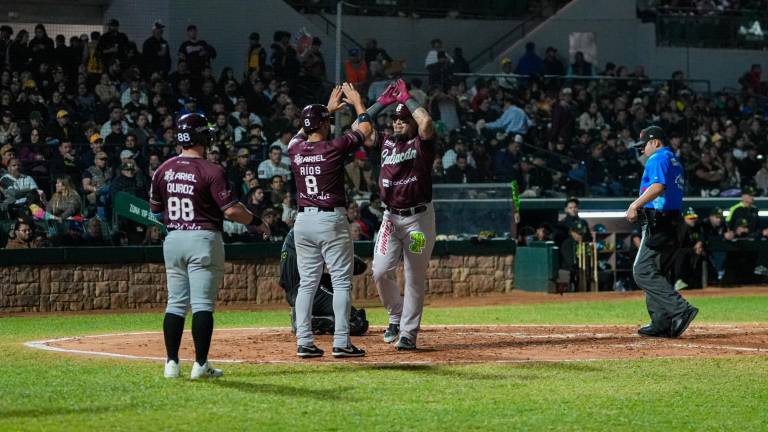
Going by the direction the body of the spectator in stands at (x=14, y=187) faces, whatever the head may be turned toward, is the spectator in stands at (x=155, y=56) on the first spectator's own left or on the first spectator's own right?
on the first spectator's own left

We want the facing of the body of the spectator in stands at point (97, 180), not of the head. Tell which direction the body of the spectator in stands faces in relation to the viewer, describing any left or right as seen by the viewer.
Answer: facing the viewer and to the right of the viewer

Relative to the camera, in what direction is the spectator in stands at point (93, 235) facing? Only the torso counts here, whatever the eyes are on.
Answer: toward the camera

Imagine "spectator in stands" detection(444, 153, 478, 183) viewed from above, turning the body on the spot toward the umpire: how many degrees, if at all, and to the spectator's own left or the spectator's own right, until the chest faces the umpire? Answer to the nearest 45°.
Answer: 0° — they already face them

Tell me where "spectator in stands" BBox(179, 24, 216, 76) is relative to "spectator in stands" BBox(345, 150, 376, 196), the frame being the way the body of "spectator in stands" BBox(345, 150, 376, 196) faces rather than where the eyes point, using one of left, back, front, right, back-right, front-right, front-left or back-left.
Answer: back-right

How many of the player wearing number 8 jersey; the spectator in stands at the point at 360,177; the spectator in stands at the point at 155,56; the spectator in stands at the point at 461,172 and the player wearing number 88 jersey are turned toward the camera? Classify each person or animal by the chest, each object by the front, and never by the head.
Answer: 3

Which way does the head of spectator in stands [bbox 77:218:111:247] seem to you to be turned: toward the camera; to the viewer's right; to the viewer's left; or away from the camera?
toward the camera

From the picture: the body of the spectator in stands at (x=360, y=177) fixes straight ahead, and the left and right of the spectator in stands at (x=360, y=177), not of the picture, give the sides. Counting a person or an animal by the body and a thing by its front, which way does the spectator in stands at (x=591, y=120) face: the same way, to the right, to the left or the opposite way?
the same way

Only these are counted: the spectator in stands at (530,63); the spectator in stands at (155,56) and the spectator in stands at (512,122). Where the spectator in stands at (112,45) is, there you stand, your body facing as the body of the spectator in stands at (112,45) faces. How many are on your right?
0

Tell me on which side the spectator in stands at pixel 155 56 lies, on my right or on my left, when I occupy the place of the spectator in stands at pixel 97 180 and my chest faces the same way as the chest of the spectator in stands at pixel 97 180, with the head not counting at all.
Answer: on my left

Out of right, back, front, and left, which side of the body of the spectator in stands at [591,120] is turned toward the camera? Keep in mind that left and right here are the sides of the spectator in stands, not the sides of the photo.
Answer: front

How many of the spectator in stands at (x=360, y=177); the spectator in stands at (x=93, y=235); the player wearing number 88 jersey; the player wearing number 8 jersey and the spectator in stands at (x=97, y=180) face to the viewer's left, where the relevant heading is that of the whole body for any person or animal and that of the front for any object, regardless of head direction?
0

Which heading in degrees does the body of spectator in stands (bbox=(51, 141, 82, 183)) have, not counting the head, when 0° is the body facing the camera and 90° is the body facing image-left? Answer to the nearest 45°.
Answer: approximately 315°

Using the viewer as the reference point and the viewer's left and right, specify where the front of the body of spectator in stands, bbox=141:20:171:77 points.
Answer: facing the viewer

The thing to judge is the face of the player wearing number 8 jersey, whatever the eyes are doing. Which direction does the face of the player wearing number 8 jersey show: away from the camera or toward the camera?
away from the camera

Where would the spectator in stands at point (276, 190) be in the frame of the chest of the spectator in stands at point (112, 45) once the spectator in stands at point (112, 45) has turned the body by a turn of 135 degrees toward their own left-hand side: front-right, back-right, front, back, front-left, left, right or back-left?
right
